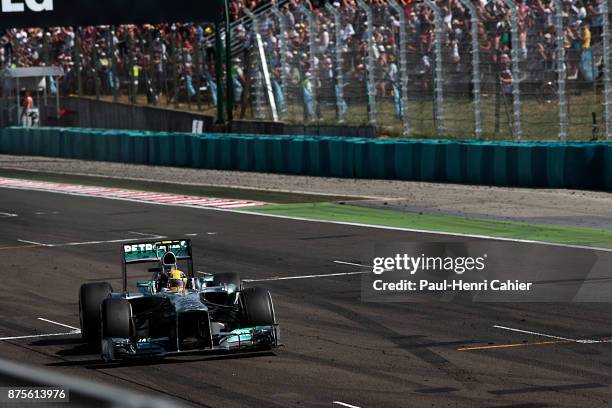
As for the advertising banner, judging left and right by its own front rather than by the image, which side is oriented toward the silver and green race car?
front

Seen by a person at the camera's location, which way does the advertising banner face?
facing the viewer

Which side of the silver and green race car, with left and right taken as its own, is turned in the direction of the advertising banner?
back

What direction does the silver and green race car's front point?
toward the camera

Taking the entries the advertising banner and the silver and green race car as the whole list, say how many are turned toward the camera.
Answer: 2
